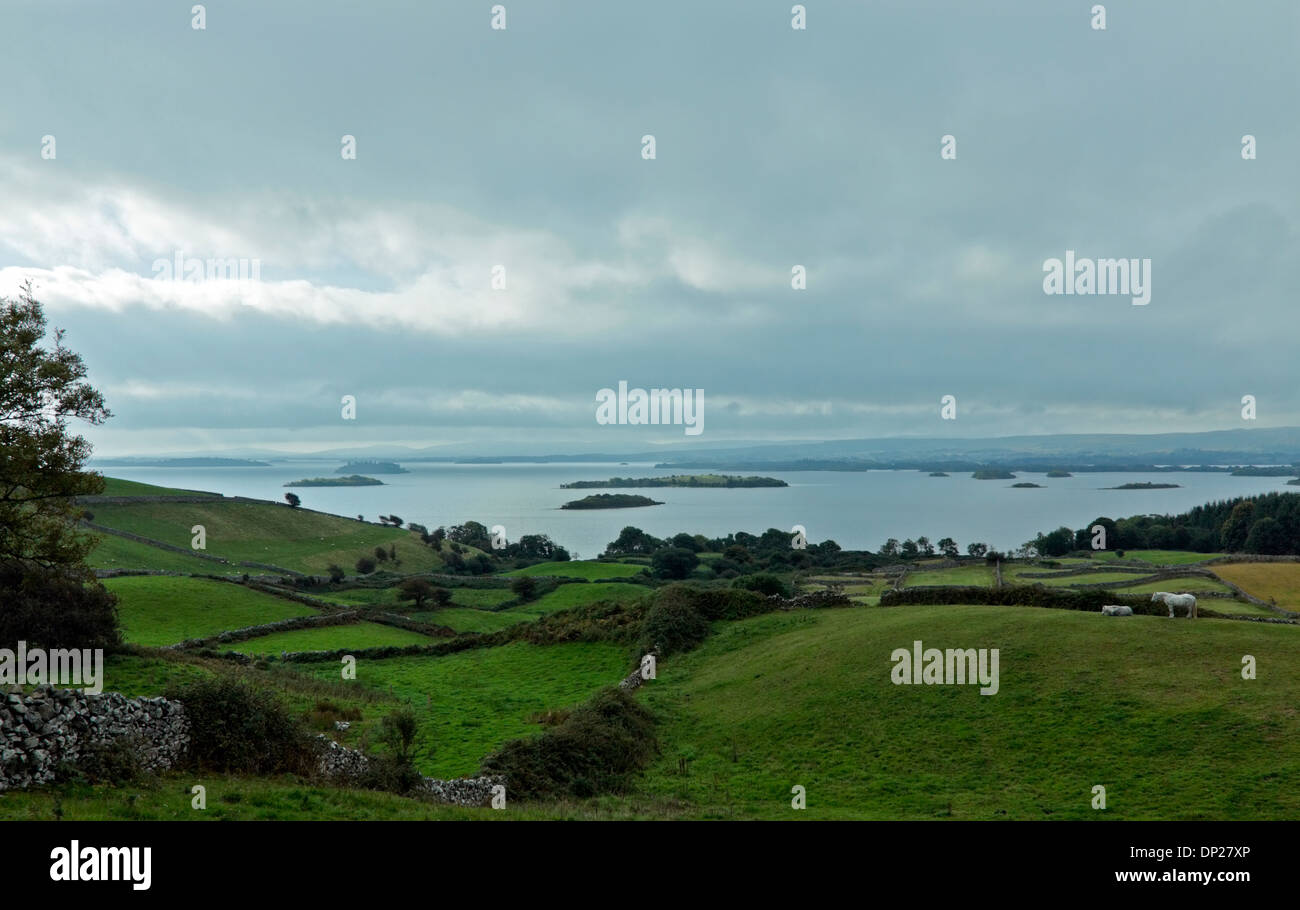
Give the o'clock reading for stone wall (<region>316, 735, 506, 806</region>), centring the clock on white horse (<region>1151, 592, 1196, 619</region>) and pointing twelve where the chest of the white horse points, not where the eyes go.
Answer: The stone wall is roughly at 10 o'clock from the white horse.

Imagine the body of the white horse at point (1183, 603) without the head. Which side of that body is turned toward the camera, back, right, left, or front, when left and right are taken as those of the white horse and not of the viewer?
left

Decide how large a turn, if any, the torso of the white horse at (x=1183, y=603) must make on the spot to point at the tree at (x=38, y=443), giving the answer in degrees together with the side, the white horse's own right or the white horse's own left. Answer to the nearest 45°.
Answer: approximately 45° to the white horse's own left

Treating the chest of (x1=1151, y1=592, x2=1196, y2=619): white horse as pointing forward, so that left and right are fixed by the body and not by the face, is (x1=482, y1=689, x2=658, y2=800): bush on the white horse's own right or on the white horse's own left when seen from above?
on the white horse's own left

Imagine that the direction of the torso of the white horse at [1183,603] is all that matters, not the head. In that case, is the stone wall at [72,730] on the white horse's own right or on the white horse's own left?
on the white horse's own left
